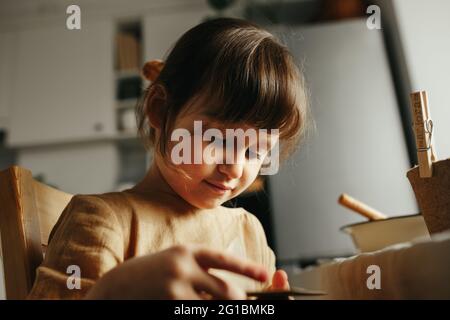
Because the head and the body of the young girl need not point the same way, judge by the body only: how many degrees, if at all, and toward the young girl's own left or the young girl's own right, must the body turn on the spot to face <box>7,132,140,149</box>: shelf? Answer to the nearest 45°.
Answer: approximately 135° to the young girl's own left

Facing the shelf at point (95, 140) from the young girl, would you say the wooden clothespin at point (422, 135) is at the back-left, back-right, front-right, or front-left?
back-right

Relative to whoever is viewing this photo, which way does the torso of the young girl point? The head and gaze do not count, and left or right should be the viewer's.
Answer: facing the viewer and to the right of the viewer
